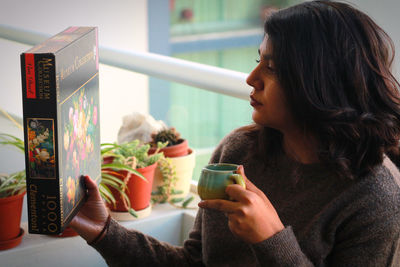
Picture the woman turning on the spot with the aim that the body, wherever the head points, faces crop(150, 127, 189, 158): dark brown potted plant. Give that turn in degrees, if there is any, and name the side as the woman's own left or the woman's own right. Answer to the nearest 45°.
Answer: approximately 90° to the woman's own right

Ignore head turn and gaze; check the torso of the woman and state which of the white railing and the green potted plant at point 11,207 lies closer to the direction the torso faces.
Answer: the green potted plant

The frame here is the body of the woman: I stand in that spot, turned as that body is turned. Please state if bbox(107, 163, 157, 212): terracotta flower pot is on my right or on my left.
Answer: on my right

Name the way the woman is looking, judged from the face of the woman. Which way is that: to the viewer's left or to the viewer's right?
to the viewer's left

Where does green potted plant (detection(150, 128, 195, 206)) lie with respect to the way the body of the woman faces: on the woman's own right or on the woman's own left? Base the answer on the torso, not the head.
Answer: on the woman's own right

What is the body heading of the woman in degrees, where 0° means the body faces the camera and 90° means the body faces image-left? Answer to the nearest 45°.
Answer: approximately 45°

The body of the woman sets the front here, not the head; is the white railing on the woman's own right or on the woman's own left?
on the woman's own right

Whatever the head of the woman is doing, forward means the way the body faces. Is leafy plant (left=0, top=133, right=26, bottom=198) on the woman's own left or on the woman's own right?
on the woman's own right
